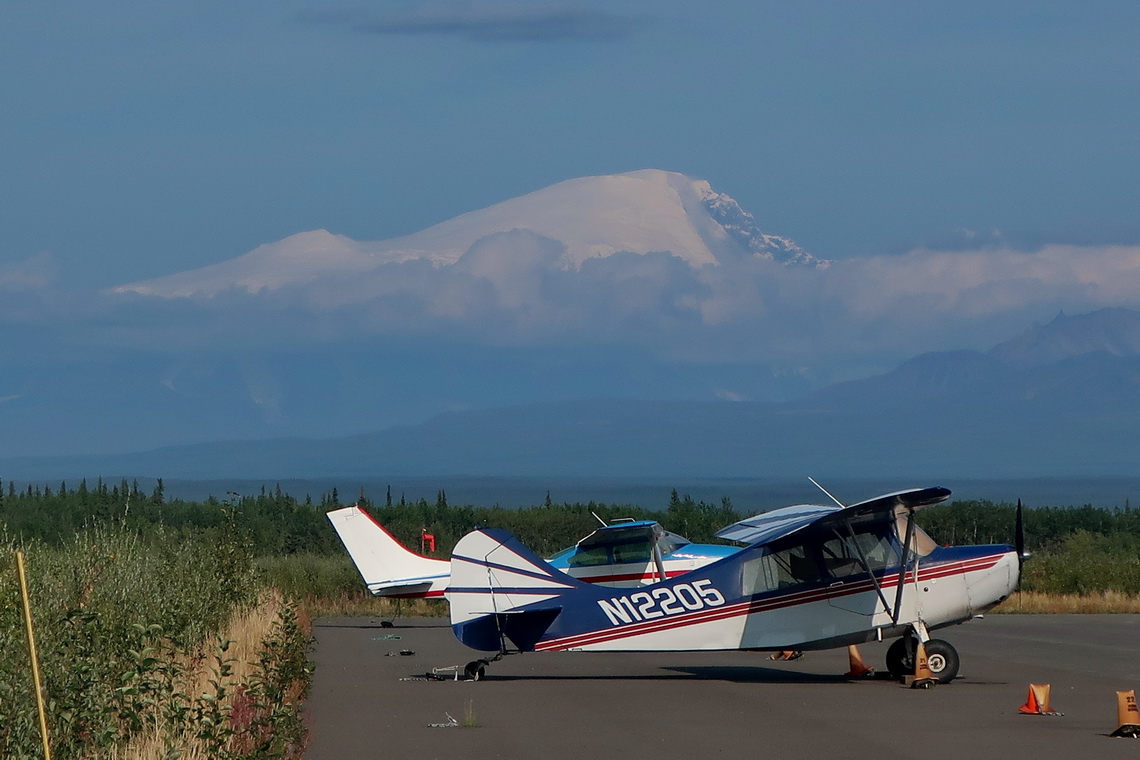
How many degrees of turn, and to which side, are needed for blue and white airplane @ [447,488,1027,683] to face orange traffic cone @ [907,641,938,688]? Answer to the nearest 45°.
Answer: approximately 45° to its right

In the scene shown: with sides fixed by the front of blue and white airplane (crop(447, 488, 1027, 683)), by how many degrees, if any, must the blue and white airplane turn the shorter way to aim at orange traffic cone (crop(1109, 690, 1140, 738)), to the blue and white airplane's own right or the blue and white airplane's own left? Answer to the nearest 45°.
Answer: approximately 45° to the blue and white airplane's own right

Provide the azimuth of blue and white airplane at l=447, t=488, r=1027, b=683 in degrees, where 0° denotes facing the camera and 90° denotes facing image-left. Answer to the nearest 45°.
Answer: approximately 270°
